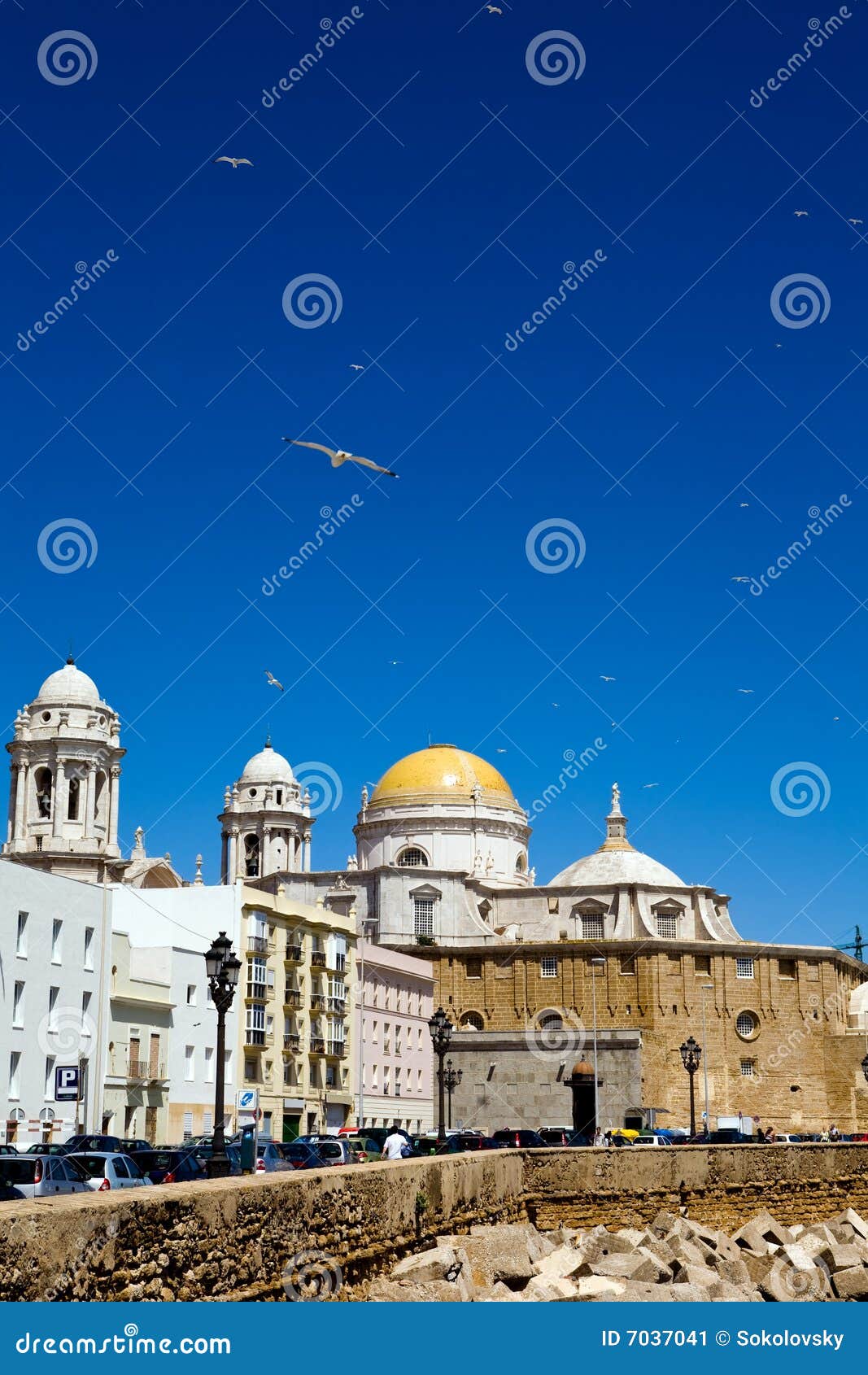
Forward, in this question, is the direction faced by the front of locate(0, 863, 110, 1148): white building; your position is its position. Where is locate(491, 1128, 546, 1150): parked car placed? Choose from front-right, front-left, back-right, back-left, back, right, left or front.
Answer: front-left

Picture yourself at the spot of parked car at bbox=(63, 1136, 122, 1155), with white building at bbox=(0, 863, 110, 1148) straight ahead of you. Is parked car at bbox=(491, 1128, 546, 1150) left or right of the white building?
right

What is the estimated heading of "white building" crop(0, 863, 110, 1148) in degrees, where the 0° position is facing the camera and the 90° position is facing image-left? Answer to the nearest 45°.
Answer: approximately 315°
